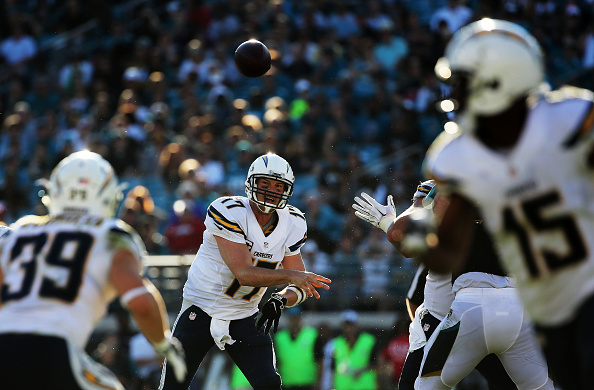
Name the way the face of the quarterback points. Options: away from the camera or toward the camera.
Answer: toward the camera

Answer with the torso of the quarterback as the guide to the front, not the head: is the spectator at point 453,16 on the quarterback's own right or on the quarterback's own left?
on the quarterback's own left

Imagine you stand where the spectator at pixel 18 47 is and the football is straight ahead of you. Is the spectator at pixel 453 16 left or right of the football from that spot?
left

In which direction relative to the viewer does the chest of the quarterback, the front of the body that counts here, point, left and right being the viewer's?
facing the viewer and to the right of the viewer

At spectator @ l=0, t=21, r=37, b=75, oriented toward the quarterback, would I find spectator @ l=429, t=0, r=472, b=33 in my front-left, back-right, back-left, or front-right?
front-left

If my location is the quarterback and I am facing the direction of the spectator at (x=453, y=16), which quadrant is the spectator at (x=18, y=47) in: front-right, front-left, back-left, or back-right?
front-left
